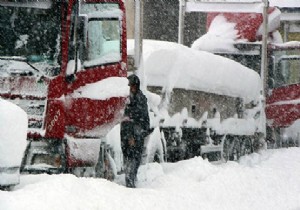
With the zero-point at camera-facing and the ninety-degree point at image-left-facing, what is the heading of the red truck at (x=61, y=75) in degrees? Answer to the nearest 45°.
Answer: approximately 45°

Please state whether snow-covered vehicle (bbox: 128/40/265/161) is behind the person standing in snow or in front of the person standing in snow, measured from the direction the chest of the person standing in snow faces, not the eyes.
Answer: behind

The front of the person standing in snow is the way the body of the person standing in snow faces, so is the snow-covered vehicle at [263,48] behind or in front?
behind

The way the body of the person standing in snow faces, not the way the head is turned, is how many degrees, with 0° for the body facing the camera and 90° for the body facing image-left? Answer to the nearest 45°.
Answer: approximately 45°

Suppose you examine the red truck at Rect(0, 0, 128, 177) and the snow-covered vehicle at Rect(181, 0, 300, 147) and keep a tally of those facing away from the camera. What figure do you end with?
0

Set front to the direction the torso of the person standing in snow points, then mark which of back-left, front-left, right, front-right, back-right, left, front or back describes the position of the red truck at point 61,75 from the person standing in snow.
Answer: front

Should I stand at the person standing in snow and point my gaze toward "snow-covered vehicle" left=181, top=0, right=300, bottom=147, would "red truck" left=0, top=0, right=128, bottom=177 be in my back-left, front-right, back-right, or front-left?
back-left
